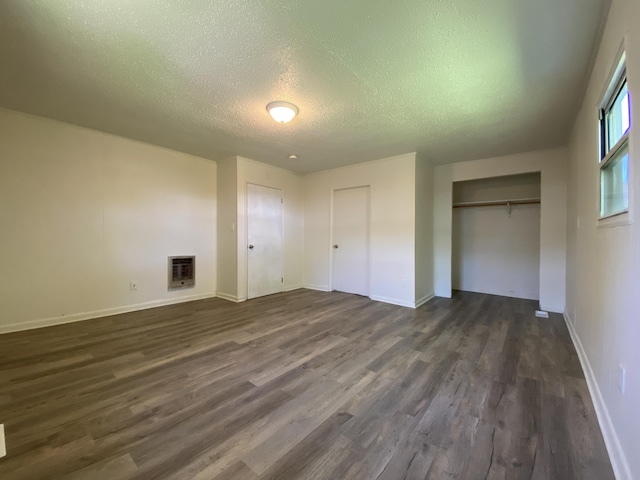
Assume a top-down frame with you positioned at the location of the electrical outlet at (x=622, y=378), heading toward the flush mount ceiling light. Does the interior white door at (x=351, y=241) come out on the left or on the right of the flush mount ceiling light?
right

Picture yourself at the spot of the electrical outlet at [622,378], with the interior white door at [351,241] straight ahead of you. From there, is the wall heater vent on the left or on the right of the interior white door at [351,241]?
left

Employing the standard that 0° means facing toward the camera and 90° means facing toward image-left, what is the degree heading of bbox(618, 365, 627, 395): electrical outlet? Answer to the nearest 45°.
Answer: approximately 90°

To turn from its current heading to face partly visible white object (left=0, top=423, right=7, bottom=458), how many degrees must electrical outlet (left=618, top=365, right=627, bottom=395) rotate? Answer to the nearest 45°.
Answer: approximately 45° to its left

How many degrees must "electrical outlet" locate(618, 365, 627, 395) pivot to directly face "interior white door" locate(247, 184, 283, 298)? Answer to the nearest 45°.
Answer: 0° — it already faces it

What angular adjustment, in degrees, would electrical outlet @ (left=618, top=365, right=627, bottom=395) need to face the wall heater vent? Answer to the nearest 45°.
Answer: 0° — it already faces it
